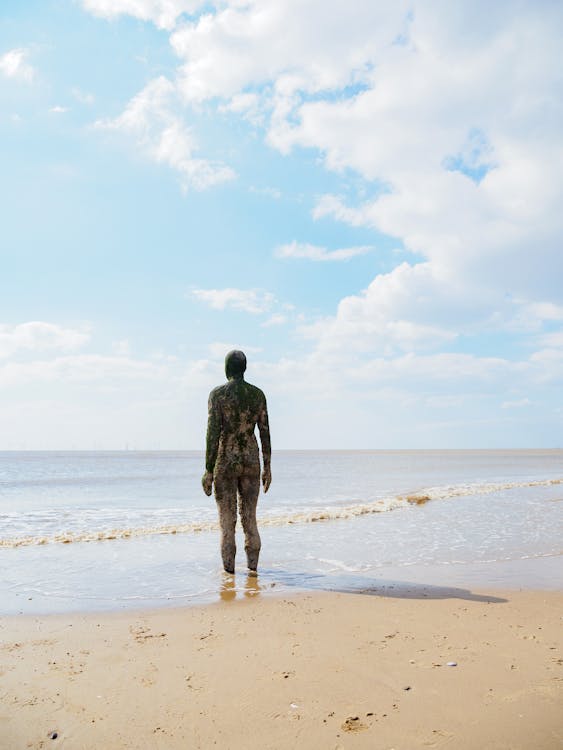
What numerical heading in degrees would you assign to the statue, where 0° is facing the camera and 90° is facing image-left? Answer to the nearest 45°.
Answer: approximately 180°

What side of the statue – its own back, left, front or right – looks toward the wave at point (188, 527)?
front
